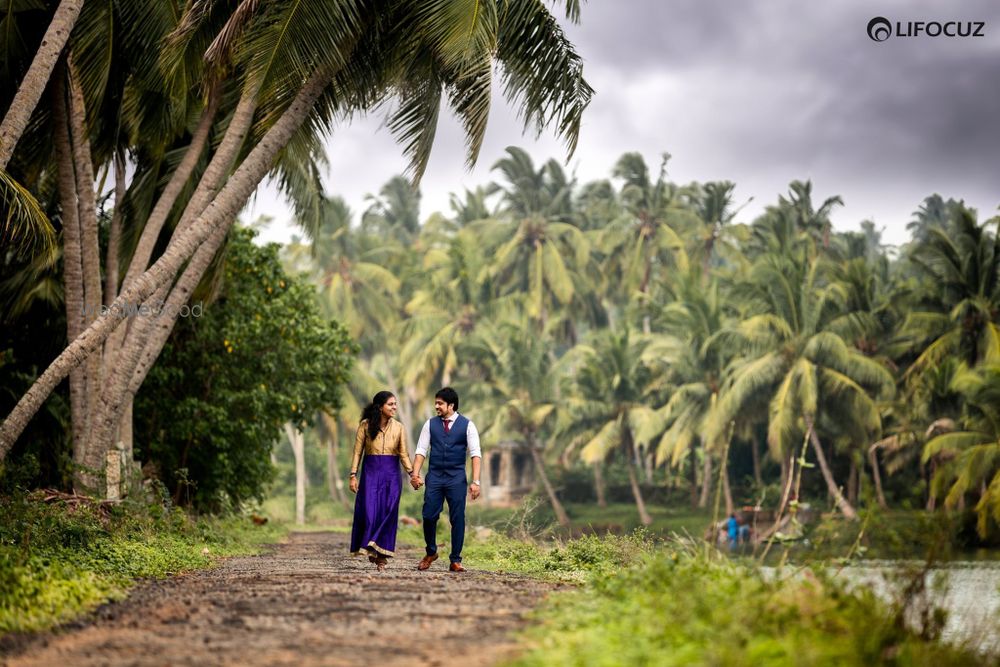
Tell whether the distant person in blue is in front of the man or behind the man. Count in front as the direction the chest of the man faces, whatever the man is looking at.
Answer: behind

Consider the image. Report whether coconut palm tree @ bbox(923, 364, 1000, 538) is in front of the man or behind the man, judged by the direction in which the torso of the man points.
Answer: behind

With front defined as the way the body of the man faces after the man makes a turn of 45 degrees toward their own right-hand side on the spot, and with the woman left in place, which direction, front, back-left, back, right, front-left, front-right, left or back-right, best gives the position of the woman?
right

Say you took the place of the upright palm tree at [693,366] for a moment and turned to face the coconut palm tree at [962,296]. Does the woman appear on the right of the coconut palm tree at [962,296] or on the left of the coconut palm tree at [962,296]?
right

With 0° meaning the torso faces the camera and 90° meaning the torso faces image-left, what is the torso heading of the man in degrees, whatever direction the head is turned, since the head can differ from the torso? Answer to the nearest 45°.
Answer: approximately 0°

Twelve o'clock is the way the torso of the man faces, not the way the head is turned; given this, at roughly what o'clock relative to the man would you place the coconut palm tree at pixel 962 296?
The coconut palm tree is roughly at 7 o'clock from the man.

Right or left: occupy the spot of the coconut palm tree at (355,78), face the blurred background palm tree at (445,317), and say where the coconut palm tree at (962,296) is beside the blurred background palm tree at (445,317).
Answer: right

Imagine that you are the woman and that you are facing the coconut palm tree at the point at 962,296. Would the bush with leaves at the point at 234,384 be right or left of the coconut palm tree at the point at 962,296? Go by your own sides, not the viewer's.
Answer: left

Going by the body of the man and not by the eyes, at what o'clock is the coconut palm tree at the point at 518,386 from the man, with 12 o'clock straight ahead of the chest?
The coconut palm tree is roughly at 6 o'clock from the man.

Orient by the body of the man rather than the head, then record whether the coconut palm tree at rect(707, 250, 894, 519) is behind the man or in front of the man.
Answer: behind
